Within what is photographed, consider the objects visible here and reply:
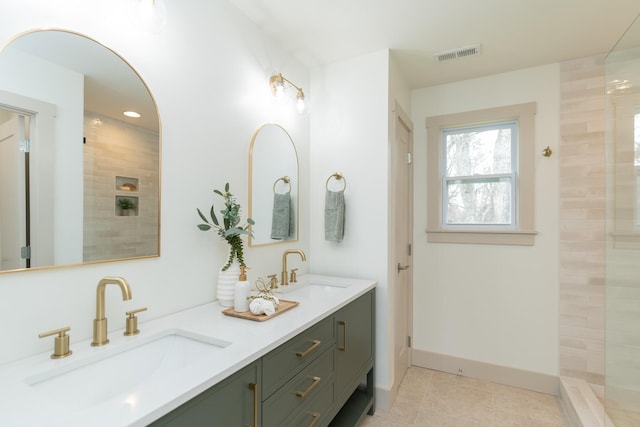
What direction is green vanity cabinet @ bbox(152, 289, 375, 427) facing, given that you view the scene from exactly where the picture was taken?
facing the viewer and to the right of the viewer

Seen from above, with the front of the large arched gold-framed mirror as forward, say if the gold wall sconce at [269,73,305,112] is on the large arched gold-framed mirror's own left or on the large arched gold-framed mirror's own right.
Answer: on the large arched gold-framed mirror's own left

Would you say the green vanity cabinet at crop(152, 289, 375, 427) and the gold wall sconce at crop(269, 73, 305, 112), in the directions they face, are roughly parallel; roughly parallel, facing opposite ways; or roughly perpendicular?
roughly parallel

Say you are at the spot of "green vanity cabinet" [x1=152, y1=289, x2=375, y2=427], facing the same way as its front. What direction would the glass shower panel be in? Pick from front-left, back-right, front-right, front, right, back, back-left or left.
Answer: front-left

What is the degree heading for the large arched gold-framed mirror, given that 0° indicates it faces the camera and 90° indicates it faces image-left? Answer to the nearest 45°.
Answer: approximately 315°

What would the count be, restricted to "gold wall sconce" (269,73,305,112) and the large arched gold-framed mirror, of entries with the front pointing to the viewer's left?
0

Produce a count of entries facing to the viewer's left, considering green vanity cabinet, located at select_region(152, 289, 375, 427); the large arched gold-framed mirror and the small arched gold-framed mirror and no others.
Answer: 0

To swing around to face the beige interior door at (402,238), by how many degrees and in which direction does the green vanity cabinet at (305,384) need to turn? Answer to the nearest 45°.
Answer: approximately 90° to its left

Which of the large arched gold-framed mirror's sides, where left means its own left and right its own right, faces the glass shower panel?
front

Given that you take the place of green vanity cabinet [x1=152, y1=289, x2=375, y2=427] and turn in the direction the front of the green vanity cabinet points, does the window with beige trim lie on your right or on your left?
on your left

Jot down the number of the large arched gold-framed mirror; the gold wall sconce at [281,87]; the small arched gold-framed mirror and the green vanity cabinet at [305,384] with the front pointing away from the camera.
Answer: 0

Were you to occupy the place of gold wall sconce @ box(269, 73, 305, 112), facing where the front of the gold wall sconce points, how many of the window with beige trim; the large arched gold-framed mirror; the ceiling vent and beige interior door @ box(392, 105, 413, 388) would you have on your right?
1
